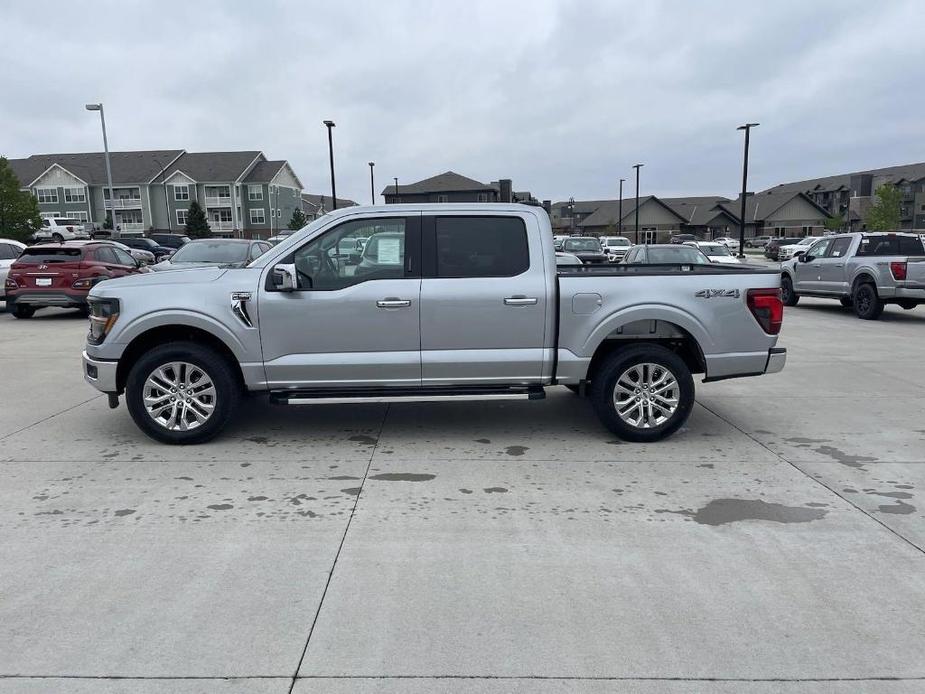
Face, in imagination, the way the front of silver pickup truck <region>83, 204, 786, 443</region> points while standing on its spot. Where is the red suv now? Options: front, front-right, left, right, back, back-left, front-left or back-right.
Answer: front-right

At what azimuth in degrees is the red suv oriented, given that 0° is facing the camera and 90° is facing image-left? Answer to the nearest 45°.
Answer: approximately 225°

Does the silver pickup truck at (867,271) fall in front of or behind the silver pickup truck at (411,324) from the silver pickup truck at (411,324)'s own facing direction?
behind

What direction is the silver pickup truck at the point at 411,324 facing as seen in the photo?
to the viewer's left

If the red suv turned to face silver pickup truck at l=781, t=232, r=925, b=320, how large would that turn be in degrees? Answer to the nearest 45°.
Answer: approximately 90° to its right

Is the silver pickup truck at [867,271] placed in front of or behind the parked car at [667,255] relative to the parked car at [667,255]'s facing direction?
in front

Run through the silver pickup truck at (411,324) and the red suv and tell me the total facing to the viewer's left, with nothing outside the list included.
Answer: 1

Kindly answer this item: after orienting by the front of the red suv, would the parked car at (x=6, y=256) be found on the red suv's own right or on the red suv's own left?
on the red suv's own left

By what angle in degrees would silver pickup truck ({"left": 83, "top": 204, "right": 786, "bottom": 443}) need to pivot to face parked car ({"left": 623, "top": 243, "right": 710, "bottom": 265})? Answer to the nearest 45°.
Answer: approximately 135° to its right

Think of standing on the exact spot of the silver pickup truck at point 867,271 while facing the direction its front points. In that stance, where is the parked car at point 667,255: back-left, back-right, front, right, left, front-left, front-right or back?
front-left

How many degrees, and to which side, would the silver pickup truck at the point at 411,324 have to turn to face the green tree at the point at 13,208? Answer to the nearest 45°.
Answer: approximately 45° to its right
